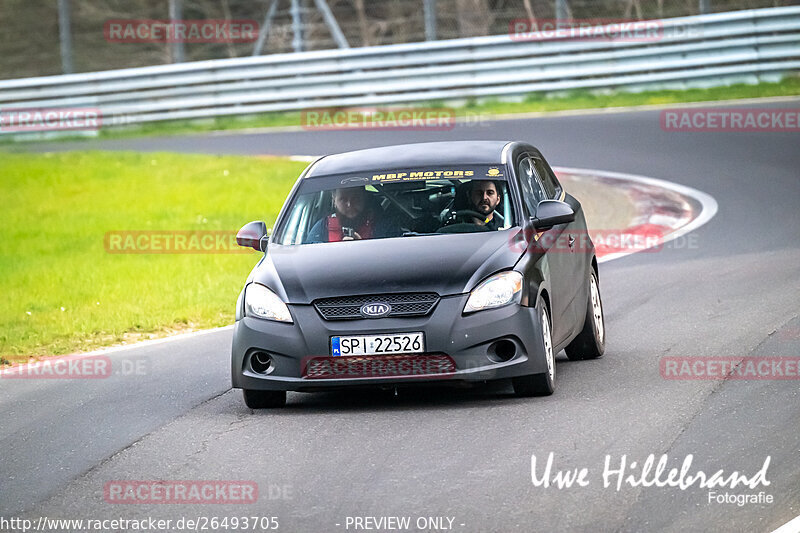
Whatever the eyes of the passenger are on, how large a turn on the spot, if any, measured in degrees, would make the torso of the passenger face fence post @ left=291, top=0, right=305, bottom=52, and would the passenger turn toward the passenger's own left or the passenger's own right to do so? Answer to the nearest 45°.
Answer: approximately 180°

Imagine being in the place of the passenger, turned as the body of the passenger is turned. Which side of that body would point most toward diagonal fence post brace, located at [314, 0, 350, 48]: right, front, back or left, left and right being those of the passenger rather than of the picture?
back

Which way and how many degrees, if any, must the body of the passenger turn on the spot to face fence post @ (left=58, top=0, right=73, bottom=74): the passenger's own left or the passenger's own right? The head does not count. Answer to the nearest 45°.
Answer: approximately 180°

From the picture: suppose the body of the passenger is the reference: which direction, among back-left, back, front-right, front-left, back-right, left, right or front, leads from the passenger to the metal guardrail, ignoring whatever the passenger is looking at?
back

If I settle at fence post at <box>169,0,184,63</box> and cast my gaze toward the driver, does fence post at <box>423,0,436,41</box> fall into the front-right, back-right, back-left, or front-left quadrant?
front-left

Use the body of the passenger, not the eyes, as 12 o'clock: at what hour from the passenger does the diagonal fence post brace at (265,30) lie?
The diagonal fence post brace is roughly at 6 o'clock from the passenger.

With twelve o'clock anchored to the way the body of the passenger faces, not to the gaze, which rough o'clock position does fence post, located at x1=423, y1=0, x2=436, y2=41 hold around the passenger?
The fence post is roughly at 6 o'clock from the passenger.

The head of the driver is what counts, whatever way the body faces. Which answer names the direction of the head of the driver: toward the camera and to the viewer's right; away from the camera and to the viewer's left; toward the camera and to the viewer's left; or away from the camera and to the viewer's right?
toward the camera and to the viewer's left

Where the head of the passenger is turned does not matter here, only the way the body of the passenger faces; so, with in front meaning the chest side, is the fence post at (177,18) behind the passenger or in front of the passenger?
behind

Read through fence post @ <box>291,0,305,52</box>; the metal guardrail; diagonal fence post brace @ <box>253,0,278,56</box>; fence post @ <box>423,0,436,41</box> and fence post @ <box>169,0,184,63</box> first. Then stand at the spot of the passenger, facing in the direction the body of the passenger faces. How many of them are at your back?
5

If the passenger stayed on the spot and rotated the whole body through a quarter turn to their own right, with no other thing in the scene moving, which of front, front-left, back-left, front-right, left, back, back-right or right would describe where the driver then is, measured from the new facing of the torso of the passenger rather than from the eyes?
back

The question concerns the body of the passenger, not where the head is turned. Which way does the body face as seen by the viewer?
toward the camera
